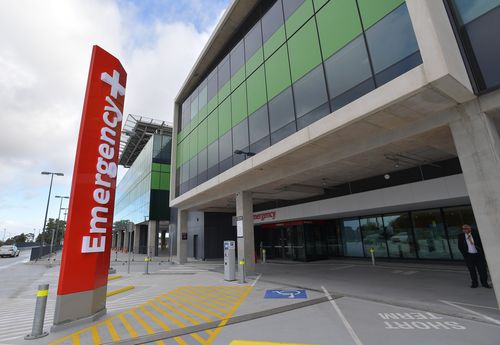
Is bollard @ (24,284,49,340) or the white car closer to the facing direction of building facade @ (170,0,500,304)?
the bollard

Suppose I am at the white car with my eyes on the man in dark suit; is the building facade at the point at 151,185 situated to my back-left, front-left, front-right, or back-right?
front-left

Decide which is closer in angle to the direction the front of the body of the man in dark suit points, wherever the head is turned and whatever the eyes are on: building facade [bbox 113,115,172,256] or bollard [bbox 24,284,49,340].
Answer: the bollard

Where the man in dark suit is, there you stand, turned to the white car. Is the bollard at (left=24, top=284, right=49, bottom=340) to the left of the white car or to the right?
left

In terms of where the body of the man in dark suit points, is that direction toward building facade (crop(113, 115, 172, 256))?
no

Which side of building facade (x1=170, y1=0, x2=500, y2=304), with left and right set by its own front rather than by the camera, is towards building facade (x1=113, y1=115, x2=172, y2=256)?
right

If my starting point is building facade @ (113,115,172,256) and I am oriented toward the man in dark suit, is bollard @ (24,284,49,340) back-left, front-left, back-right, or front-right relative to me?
front-right

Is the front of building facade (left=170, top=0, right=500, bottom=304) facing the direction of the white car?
no

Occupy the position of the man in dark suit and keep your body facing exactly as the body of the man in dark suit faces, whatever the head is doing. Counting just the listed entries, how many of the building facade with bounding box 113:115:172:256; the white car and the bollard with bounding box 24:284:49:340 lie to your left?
0

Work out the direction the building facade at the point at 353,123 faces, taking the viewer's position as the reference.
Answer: facing the viewer and to the left of the viewer

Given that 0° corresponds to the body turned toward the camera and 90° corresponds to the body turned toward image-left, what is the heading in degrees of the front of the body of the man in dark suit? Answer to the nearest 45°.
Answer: approximately 0°

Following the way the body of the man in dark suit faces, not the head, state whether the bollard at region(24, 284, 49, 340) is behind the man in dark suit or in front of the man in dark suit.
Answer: in front

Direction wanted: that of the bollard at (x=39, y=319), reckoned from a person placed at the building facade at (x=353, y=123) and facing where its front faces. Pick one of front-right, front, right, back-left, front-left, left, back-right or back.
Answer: front
